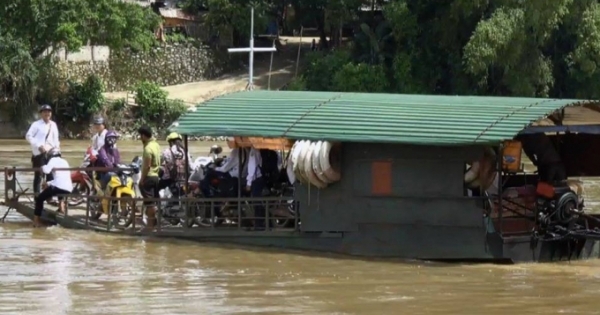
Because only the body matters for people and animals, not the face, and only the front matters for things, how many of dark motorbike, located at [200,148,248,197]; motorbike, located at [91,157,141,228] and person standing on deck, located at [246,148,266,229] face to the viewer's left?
2

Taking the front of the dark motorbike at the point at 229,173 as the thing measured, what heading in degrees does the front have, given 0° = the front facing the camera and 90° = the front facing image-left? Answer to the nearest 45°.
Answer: approximately 90°

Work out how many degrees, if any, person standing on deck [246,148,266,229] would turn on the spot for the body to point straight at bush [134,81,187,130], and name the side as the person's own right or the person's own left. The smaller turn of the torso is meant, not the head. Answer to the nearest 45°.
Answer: approximately 90° to the person's own right

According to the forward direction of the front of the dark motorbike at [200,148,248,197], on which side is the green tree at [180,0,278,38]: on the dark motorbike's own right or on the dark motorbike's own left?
on the dark motorbike's own right

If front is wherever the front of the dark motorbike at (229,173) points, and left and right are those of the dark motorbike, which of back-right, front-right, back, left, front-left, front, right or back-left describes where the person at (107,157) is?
front-right
